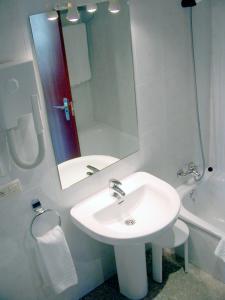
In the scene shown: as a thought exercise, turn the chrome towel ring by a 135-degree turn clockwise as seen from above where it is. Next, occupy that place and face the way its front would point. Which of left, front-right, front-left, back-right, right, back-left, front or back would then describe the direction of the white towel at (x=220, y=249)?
back

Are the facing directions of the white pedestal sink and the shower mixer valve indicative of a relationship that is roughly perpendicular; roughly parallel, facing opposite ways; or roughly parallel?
roughly parallel

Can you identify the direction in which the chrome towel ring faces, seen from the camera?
facing the viewer and to the right of the viewer

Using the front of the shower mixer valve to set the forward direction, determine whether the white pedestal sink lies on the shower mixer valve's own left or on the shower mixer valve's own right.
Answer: on the shower mixer valve's own right

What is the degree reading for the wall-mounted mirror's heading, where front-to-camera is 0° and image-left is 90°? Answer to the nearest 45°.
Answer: approximately 315°

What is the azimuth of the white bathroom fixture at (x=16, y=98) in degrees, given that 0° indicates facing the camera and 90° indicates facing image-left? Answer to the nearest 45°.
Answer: approximately 315°

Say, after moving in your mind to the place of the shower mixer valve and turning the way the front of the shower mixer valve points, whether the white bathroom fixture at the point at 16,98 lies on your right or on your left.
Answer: on your right

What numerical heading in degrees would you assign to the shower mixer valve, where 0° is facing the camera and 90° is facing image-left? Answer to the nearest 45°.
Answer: approximately 315°

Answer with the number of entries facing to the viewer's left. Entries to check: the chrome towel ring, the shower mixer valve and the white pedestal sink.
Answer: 0

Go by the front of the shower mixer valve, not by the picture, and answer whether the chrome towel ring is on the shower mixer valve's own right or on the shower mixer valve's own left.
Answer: on the shower mixer valve's own right

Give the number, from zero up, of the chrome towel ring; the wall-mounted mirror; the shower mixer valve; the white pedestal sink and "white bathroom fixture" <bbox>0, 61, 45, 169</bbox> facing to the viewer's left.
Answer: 0
